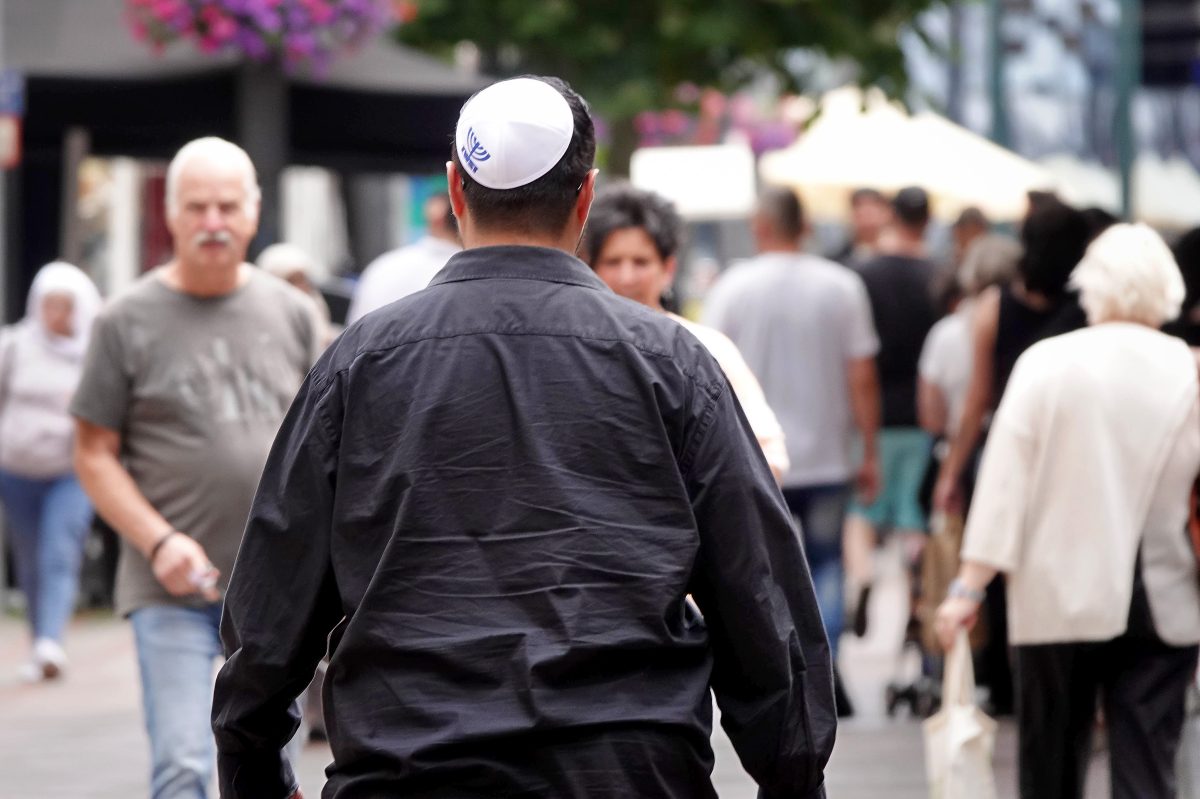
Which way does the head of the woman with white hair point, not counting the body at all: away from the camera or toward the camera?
away from the camera

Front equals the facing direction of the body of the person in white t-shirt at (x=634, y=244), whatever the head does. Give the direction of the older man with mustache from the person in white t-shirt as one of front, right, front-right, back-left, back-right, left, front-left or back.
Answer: right

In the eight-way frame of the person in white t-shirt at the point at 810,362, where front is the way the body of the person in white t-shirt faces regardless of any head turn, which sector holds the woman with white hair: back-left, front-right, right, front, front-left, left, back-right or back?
back

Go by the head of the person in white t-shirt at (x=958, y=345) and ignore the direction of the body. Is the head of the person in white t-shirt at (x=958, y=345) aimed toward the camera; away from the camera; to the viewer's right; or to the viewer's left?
away from the camera

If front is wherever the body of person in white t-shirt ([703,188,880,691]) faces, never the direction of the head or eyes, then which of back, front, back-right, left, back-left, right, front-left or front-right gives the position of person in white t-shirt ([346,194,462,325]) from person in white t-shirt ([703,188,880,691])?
back-left

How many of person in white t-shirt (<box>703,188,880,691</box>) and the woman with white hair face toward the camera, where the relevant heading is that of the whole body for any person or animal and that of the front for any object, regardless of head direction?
0

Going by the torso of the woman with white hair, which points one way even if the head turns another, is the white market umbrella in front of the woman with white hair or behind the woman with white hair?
in front

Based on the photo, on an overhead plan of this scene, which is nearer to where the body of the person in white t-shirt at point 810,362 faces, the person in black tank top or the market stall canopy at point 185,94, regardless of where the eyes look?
the market stall canopy

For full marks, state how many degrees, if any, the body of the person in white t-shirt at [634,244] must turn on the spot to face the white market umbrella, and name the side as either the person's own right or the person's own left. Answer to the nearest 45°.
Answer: approximately 180°

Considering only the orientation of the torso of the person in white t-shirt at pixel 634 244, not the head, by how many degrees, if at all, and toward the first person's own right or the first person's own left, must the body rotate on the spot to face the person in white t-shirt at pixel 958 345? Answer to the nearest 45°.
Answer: approximately 180°

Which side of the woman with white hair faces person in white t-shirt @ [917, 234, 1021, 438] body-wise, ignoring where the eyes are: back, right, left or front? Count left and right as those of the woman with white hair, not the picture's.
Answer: front

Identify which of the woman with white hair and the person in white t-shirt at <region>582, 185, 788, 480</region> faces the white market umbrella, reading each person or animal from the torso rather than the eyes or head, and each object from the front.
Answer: the woman with white hair

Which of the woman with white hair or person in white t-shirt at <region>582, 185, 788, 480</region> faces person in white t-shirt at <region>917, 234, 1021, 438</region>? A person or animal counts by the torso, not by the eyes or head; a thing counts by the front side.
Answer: the woman with white hair

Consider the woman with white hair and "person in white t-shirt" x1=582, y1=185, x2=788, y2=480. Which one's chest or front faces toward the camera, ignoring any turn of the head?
the person in white t-shirt

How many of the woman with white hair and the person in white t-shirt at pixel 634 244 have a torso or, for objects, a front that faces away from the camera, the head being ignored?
1

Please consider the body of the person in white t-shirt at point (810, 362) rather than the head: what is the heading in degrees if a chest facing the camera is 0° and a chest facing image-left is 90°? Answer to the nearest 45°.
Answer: approximately 180°

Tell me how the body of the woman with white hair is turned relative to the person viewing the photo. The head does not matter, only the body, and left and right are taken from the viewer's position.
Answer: facing away from the viewer

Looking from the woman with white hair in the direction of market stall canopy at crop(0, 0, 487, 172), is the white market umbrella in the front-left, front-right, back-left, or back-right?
front-right

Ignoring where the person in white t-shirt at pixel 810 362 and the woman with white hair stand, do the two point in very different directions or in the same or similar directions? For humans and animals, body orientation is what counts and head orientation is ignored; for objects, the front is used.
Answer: same or similar directions

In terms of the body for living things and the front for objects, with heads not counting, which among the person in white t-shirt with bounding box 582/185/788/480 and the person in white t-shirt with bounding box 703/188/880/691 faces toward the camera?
the person in white t-shirt with bounding box 582/185/788/480

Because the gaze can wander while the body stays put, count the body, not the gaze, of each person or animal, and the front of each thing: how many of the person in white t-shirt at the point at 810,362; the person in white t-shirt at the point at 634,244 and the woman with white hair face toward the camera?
1

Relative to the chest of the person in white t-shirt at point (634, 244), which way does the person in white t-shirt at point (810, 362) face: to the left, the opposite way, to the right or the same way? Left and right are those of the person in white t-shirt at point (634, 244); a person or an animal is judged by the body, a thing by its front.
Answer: the opposite way
